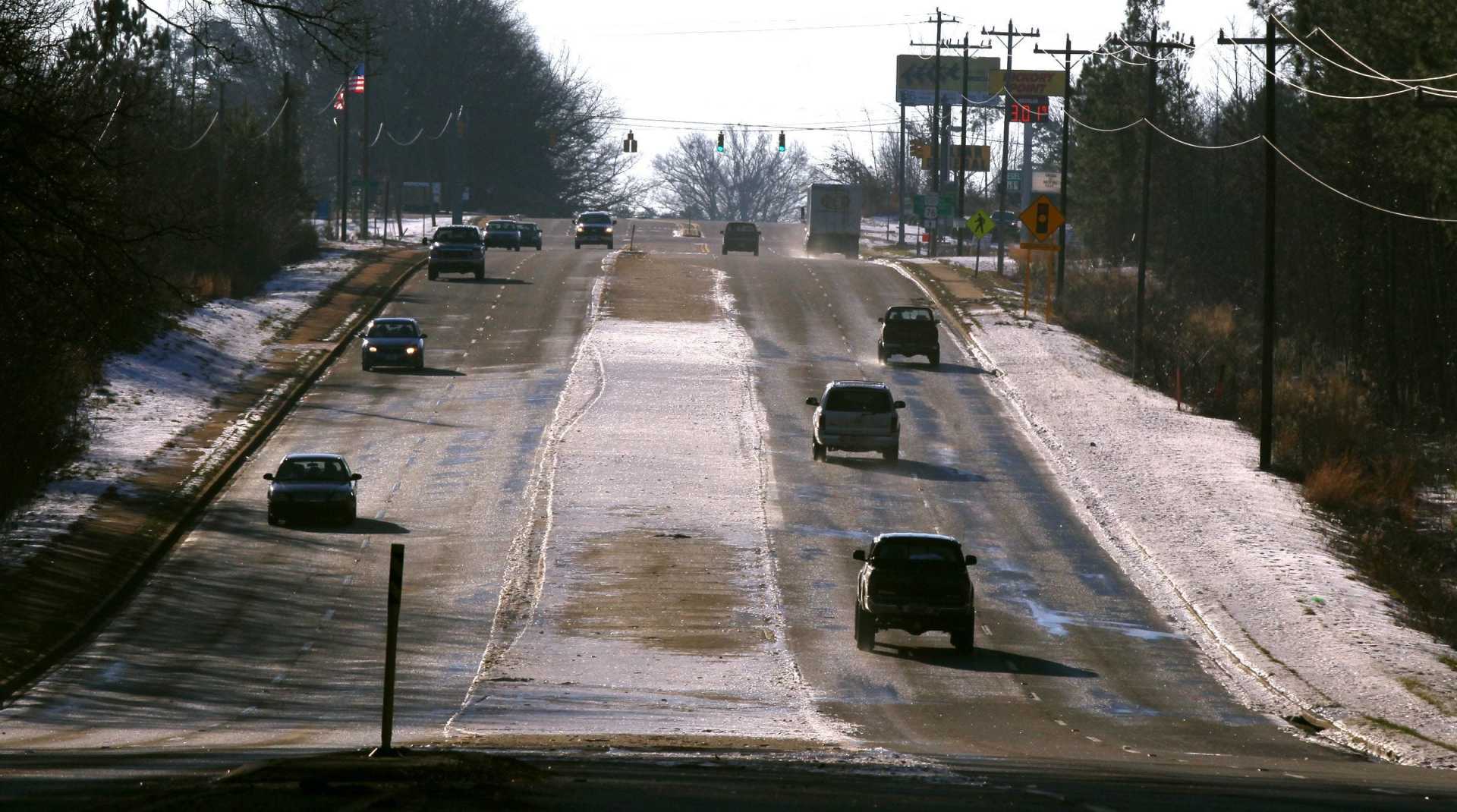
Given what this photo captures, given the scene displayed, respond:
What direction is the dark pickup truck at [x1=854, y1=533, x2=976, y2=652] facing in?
away from the camera

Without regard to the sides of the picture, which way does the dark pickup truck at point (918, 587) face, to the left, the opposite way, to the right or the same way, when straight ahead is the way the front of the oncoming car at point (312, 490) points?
the opposite way

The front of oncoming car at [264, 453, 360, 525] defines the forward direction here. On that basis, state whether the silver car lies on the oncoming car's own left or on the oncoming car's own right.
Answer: on the oncoming car's own left

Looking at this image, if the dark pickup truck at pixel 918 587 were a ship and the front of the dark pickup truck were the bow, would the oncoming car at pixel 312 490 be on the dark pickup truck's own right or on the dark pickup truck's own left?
on the dark pickup truck's own left

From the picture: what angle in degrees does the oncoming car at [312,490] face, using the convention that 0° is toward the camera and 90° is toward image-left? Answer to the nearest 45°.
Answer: approximately 0°

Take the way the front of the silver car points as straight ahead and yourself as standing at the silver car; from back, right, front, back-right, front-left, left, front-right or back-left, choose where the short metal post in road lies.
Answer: back

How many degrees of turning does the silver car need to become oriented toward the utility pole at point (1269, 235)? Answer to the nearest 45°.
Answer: approximately 90° to its right

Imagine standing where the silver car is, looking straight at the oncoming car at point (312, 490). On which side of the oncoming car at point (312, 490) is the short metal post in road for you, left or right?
left

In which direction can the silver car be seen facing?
away from the camera

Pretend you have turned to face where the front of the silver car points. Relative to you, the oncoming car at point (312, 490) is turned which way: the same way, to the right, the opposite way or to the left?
the opposite way

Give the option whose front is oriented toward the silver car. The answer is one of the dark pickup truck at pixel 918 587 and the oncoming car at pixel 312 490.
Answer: the dark pickup truck

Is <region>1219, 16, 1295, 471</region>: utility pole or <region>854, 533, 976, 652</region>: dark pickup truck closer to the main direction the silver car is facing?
the utility pole

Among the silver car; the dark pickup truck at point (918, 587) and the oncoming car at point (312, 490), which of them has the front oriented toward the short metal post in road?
the oncoming car

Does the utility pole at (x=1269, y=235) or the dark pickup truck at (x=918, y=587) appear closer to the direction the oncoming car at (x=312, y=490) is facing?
the dark pickup truck
